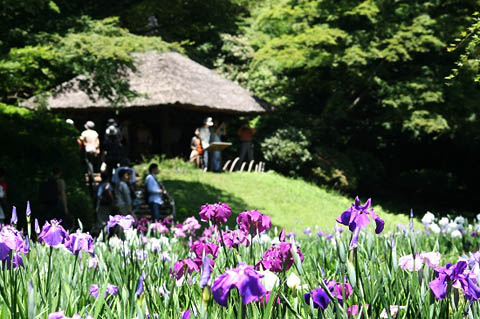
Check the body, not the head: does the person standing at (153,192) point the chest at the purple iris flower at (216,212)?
no

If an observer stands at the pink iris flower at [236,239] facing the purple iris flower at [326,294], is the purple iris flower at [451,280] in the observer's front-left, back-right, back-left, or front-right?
front-left

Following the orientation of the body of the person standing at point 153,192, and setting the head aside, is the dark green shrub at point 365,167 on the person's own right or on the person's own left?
on the person's own left

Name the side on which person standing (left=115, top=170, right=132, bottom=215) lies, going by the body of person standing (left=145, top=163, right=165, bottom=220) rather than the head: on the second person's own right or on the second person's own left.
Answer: on the second person's own right

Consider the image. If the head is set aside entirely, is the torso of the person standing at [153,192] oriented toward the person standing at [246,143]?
no

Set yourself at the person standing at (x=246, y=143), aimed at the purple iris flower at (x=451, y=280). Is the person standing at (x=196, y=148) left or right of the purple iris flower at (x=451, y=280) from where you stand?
right
